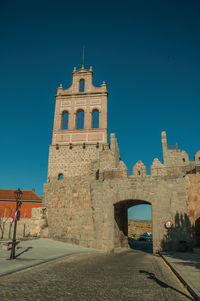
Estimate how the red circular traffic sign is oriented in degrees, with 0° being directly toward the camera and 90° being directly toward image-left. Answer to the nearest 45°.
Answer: approximately 0°

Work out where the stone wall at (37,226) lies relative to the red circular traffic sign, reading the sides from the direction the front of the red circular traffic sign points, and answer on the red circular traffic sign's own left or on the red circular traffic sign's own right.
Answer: on the red circular traffic sign's own right
